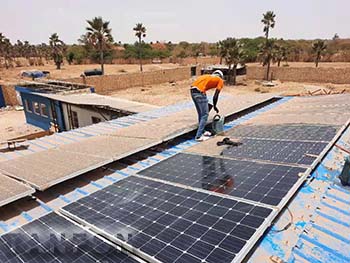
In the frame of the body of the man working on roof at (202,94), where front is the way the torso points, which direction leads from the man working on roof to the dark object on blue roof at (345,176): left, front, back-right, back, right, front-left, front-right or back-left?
front-right

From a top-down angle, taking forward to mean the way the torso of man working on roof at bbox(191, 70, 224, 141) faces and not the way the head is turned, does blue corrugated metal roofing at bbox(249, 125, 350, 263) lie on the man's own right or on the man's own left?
on the man's own right

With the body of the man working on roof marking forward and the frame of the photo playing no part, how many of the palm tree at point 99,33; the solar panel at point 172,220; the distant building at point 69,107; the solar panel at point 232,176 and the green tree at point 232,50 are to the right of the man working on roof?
2

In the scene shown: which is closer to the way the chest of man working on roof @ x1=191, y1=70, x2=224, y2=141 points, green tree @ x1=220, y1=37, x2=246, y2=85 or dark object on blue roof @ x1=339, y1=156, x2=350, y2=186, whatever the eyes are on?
the dark object on blue roof

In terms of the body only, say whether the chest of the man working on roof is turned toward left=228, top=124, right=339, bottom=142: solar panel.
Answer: yes

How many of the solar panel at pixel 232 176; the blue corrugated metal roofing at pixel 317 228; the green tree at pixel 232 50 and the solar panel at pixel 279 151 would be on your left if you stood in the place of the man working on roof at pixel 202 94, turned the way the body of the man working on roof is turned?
1

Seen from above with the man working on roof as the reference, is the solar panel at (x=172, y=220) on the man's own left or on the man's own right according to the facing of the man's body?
on the man's own right

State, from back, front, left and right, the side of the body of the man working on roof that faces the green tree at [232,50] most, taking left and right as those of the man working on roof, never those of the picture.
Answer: left

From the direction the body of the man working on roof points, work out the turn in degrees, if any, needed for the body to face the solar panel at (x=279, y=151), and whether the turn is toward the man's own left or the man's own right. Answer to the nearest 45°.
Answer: approximately 45° to the man's own right

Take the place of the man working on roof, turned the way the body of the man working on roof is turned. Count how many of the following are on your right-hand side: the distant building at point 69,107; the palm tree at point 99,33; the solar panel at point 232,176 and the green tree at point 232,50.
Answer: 1

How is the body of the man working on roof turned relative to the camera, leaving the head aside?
to the viewer's right

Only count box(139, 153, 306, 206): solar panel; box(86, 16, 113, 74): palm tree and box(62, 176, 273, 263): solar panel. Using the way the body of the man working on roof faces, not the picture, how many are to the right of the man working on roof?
2

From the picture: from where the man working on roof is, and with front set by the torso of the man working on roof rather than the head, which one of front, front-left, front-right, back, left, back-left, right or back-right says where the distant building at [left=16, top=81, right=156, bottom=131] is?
back-left

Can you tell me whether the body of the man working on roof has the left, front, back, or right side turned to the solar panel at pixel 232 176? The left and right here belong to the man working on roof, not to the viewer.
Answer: right

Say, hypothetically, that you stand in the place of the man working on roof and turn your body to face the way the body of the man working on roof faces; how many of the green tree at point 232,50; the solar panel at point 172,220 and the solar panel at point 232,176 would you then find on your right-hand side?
2
